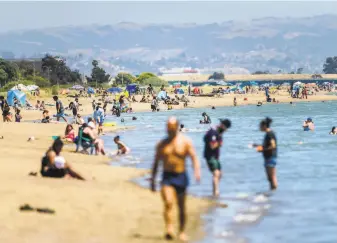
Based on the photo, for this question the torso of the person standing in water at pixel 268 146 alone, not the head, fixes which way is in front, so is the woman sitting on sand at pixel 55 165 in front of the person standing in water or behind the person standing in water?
in front
